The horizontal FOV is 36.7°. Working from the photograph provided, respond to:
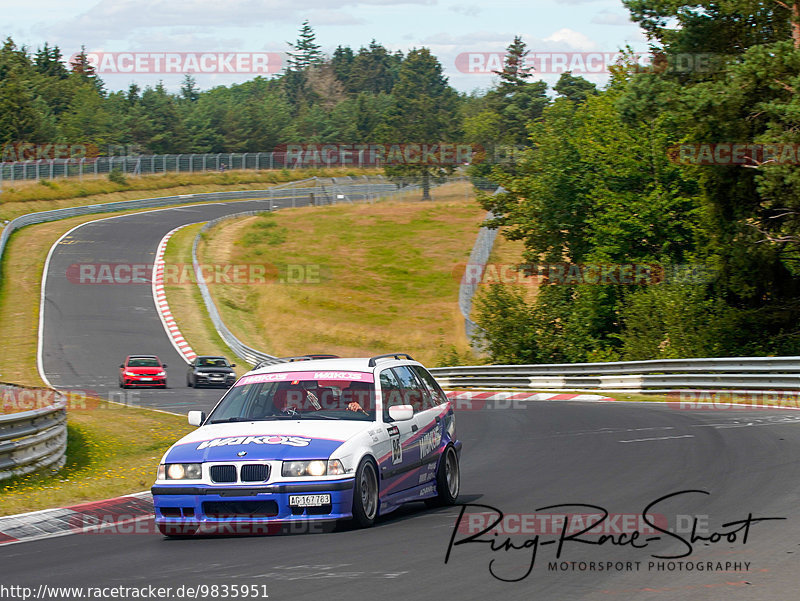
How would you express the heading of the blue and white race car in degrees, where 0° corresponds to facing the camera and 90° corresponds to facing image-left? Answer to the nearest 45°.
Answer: approximately 45°

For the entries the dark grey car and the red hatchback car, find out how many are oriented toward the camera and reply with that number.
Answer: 2

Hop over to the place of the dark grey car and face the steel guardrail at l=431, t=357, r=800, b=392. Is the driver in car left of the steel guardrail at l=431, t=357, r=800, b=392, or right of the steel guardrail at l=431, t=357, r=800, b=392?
right

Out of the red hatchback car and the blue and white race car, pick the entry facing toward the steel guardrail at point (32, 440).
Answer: the red hatchback car

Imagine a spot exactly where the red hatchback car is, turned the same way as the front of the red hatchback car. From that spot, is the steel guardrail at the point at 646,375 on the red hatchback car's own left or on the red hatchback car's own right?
on the red hatchback car's own left

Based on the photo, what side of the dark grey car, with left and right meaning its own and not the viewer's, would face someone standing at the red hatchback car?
right

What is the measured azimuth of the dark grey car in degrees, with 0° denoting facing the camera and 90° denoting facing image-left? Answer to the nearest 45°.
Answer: approximately 0°

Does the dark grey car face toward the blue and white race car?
yes

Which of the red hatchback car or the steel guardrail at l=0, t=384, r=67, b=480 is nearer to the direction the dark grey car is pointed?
the steel guardrail

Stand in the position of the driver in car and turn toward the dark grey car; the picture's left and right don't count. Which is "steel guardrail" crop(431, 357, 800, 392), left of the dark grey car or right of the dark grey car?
right

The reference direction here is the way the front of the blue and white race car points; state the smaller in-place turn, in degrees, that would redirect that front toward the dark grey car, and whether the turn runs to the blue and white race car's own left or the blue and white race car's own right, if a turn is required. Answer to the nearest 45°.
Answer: approximately 135° to the blue and white race car's own right
